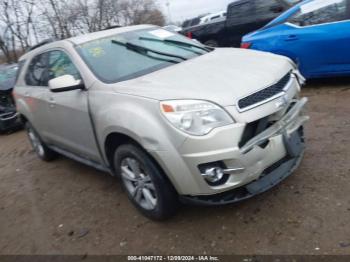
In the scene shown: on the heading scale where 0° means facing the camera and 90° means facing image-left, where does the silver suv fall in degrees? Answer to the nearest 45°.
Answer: approximately 315°

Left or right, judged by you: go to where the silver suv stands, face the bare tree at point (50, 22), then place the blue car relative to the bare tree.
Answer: right

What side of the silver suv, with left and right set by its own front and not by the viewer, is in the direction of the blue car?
left

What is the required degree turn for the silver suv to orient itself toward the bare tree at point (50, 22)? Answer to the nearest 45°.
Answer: approximately 135° to its left
